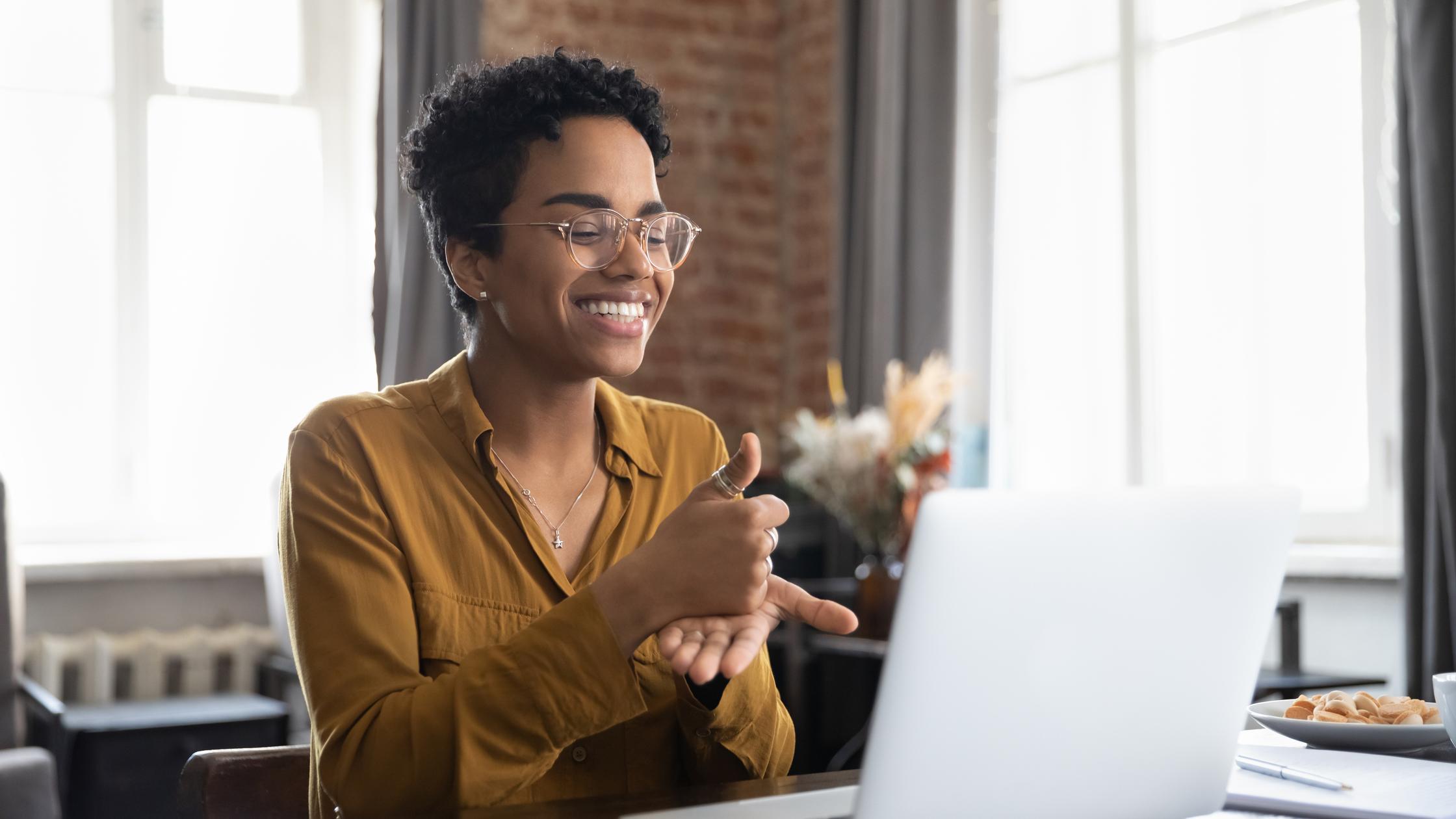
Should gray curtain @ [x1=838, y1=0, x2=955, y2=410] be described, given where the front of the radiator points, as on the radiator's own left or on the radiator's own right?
on the radiator's own left

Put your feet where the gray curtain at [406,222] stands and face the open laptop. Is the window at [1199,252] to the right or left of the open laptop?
left

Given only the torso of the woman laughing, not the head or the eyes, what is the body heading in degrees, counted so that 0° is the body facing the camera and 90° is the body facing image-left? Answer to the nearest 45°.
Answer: approximately 315°

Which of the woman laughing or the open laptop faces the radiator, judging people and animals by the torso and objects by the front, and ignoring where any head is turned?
the open laptop

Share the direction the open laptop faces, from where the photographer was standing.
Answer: facing away from the viewer and to the left of the viewer

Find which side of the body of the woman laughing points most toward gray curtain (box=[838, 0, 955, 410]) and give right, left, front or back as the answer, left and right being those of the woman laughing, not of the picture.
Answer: left

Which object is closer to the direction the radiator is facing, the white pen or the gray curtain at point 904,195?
the white pen

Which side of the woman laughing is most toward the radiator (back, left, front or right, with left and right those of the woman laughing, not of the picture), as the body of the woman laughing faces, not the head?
back

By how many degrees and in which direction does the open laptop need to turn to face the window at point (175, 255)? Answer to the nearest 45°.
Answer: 0° — it already faces it

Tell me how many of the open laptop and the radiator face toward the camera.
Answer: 1

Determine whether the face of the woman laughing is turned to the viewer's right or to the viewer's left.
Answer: to the viewer's right
